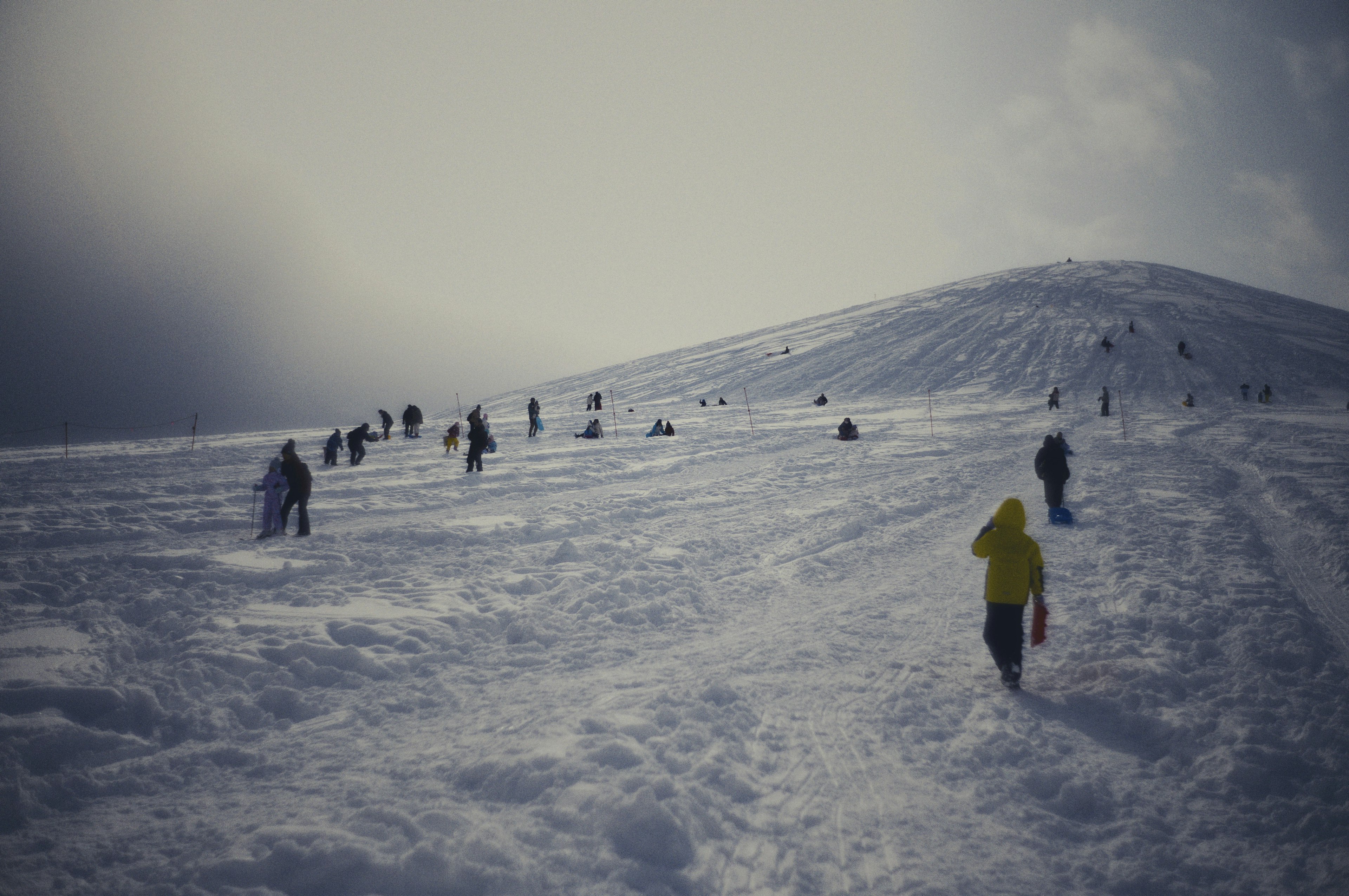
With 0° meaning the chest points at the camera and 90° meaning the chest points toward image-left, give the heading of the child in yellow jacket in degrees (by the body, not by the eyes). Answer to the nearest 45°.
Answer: approximately 180°

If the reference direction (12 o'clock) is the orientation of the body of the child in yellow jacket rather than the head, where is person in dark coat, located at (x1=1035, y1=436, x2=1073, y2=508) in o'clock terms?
The person in dark coat is roughly at 12 o'clock from the child in yellow jacket.

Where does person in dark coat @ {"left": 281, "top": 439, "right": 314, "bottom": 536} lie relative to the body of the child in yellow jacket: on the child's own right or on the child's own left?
on the child's own left

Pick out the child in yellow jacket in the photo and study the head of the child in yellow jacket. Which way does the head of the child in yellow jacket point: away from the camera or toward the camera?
away from the camera

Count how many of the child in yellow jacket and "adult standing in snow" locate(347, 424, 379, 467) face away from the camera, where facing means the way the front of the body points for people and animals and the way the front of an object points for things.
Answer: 1

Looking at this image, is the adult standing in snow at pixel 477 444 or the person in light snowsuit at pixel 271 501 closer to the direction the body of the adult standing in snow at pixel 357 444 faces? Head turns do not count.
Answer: the adult standing in snow

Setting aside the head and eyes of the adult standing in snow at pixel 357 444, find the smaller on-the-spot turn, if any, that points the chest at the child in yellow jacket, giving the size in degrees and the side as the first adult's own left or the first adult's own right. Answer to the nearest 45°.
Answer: approximately 90° to the first adult's own right

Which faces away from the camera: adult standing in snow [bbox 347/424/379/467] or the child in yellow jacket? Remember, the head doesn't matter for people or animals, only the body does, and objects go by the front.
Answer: the child in yellow jacket

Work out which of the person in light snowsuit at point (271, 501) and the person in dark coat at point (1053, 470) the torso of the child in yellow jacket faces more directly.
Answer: the person in dark coat
